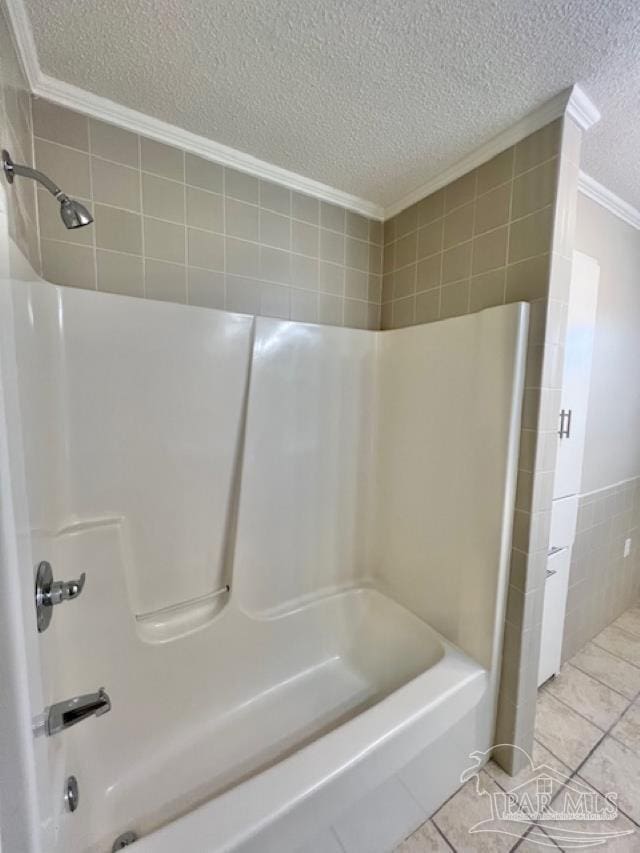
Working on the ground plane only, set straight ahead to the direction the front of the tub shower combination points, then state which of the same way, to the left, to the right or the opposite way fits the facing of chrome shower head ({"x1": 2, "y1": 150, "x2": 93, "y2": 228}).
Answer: to the left

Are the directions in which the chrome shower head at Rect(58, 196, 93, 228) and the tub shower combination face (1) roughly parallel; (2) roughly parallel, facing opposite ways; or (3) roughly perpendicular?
roughly perpendicular

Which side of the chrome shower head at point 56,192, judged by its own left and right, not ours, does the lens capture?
right

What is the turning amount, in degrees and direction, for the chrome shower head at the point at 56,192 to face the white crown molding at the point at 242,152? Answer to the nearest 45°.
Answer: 0° — it already faces it
